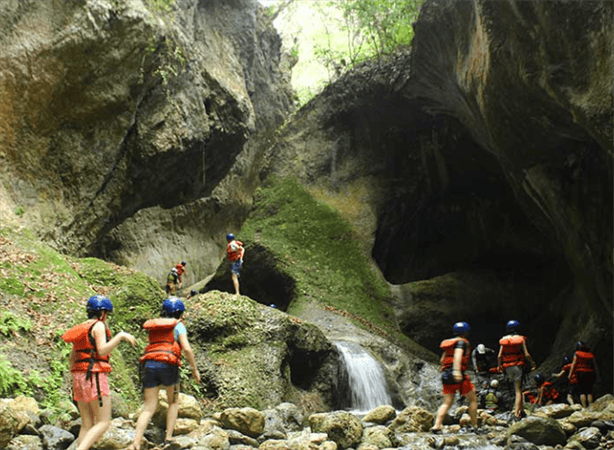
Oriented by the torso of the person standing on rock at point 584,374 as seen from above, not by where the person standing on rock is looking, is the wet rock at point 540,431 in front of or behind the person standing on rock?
behind

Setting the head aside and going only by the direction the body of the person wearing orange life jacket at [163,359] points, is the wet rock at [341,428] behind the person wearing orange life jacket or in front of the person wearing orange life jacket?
in front

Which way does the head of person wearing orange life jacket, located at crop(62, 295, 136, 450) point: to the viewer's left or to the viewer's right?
to the viewer's right

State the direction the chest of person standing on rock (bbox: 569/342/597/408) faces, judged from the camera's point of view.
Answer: away from the camera

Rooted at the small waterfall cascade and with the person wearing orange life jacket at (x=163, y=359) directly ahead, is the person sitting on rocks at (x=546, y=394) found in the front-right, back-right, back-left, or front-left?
back-left

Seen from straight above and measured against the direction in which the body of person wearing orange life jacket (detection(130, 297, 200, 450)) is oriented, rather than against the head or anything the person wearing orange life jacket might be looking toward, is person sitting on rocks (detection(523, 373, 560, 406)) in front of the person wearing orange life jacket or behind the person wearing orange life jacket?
in front

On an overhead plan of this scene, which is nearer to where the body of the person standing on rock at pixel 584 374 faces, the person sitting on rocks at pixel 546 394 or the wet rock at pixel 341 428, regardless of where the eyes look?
the person sitting on rocks

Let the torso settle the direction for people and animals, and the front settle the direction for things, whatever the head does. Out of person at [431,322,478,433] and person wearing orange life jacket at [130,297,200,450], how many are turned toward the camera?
0

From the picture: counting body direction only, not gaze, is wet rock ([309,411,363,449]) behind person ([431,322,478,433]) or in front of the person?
behind

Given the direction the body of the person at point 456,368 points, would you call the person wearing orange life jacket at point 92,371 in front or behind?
behind

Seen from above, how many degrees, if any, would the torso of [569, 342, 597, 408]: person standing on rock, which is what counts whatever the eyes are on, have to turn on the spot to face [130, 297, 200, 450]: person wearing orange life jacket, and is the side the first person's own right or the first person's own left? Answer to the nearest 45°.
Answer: approximately 135° to the first person's own left

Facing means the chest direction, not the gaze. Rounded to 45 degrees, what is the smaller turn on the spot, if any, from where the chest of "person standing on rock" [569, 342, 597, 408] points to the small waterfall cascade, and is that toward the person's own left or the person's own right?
approximately 90° to the person's own left
